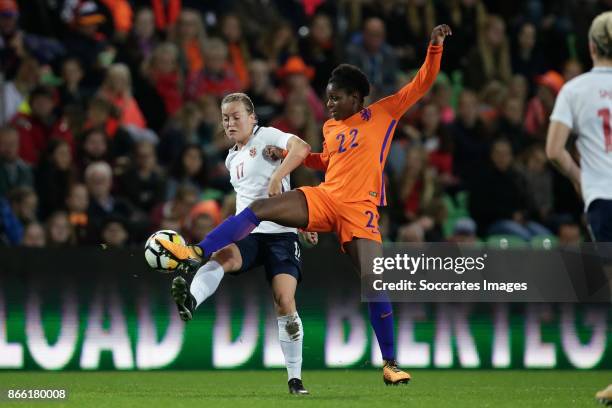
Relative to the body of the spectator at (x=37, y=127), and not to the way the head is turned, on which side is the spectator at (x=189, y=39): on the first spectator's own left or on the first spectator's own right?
on the first spectator's own left

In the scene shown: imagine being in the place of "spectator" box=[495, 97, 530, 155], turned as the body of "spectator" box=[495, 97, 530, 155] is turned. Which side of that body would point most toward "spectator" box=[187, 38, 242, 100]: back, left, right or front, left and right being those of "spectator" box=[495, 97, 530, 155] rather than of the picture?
right

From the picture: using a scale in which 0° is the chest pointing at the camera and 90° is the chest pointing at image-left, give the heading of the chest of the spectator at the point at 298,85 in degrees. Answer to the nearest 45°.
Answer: approximately 0°

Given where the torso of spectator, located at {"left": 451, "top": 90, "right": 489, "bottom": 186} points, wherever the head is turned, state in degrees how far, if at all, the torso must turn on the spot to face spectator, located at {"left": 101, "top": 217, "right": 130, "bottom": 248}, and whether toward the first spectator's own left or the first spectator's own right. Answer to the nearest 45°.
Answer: approximately 45° to the first spectator's own right
